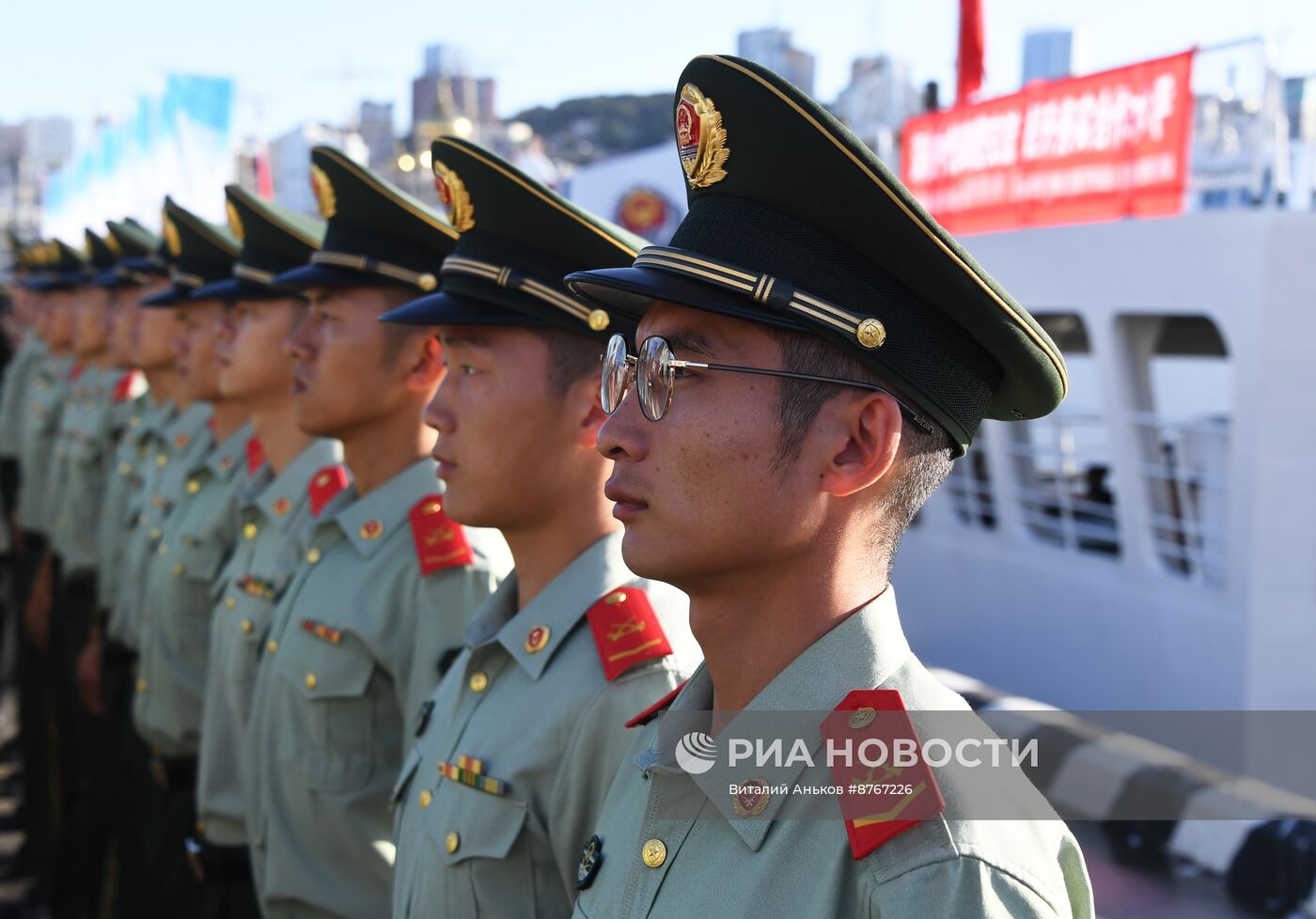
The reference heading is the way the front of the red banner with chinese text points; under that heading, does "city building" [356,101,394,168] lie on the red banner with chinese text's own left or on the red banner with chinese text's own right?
on the red banner with chinese text's own right

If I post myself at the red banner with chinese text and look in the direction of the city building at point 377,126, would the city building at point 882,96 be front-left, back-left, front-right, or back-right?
front-right

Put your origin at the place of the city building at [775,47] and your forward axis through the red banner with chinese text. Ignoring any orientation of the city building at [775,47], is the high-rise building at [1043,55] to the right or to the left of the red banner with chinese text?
left

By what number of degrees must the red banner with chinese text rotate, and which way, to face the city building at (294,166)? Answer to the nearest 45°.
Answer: approximately 90° to its right

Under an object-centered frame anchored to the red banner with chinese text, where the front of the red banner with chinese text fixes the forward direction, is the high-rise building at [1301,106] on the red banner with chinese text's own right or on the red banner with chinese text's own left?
on the red banner with chinese text's own left

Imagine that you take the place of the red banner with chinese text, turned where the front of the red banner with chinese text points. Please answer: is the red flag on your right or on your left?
on your right

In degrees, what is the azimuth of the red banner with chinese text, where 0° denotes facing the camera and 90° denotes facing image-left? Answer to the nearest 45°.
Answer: approximately 45°

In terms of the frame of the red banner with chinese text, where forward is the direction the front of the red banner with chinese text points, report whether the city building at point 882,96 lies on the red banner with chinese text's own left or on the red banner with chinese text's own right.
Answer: on the red banner with chinese text's own right

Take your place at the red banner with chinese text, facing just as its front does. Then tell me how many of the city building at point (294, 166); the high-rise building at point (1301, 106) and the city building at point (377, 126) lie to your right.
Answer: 2
